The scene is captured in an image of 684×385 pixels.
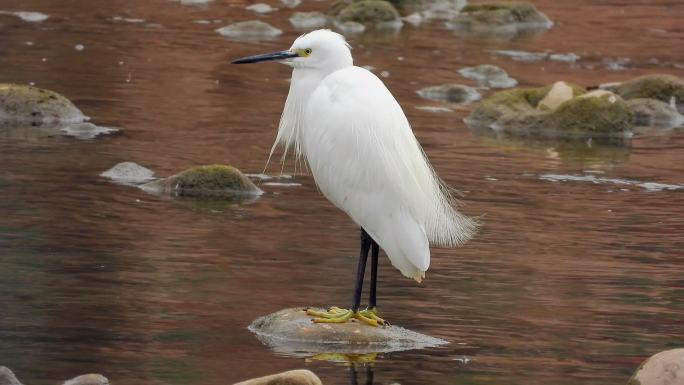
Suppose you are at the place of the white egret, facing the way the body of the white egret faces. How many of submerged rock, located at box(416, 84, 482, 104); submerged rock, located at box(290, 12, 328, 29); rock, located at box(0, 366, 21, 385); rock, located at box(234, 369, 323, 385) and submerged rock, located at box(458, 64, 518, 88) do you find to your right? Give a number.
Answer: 3

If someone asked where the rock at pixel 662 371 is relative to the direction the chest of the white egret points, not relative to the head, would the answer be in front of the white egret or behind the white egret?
behind

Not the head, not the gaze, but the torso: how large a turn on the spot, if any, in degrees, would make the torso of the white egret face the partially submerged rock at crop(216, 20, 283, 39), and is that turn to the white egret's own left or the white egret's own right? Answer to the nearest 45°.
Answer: approximately 90° to the white egret's own right

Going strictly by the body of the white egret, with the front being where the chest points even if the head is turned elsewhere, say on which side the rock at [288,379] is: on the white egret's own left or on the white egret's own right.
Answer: on the white egret's own left

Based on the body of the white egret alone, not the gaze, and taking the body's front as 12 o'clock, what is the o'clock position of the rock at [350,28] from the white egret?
The rock is roughly at 3 o'clock from the white egret.

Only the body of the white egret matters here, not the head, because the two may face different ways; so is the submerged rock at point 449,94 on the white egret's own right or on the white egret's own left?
on the white egret's own right

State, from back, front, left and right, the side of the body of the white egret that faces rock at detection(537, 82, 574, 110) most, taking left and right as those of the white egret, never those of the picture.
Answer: right

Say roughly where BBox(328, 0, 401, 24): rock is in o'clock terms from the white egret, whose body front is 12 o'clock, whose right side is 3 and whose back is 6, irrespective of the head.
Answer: The rock is roughly at 3 o'clock from the white egret.

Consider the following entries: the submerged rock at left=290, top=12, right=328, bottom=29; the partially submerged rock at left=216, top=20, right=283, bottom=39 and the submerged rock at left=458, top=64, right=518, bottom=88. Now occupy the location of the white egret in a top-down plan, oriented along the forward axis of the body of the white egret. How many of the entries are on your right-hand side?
3

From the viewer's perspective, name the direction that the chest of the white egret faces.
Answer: to the viewer's left

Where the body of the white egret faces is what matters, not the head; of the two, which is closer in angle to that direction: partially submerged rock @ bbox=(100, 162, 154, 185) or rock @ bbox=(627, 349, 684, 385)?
the partially submerged rock

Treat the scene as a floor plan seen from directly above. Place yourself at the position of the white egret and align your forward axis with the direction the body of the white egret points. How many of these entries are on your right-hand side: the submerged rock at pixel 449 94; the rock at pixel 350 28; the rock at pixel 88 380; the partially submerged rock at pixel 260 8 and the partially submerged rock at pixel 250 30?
4
